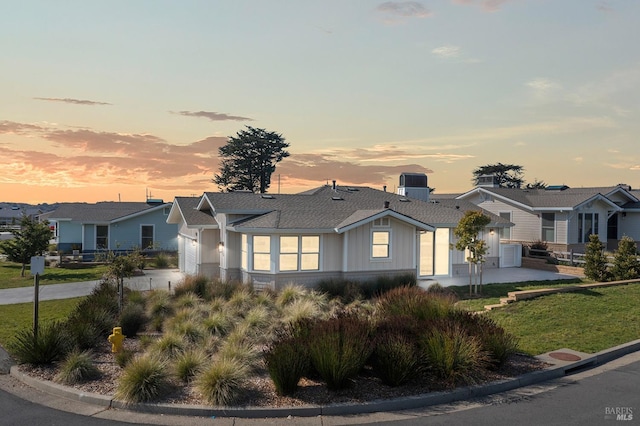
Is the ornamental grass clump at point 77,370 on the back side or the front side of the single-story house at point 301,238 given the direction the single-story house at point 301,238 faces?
on the front side

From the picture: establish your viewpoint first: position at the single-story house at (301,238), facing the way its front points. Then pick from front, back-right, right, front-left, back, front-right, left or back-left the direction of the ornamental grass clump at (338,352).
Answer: front-left

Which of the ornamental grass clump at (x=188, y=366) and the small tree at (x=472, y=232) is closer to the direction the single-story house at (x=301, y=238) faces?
the ornamental grass clump

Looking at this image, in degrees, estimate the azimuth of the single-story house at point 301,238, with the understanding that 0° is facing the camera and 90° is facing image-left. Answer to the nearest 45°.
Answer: approximately 45°

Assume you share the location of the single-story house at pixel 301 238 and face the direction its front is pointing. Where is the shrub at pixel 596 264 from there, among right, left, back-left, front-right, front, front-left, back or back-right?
back-left

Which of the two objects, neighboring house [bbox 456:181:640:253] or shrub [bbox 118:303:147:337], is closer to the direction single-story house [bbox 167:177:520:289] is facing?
the shrub

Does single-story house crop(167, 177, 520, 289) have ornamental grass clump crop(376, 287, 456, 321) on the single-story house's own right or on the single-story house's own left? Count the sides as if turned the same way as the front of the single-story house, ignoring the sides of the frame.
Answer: on the single-story house's own left

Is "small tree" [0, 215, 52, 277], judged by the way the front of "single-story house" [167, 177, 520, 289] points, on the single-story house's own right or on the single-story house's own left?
on the single-story house's own right

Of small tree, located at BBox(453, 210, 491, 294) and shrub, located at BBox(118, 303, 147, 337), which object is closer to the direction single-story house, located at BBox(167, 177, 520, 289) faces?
the shrub
